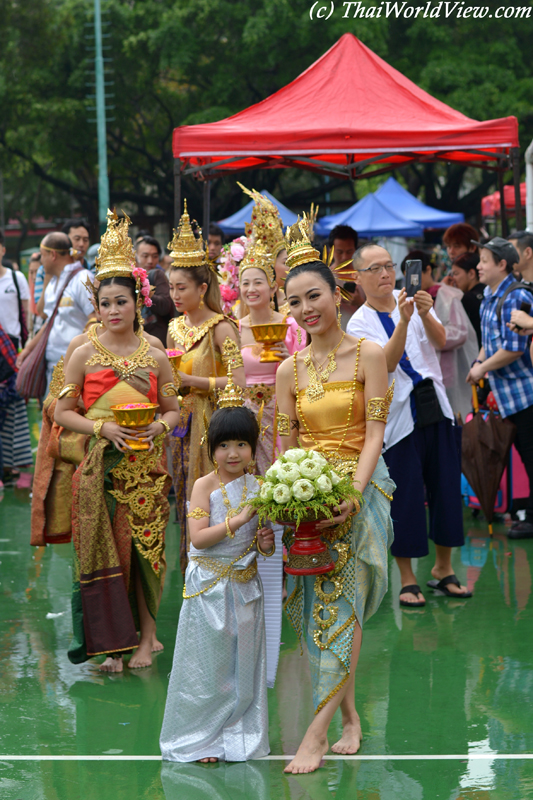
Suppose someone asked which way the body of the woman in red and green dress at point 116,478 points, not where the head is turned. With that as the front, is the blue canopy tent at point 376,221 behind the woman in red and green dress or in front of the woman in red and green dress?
behind

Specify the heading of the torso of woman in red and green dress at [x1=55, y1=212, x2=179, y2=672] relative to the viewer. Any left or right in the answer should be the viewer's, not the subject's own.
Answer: facing the viewer

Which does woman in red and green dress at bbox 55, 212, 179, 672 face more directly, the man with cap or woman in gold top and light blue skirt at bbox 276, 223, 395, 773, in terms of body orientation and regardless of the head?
the woman in gold top and light blue skirt

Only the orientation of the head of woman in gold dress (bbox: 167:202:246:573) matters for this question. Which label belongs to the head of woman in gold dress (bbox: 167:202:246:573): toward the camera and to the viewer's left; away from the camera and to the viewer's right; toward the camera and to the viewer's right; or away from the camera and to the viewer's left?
toward the camera and to the viewer's left

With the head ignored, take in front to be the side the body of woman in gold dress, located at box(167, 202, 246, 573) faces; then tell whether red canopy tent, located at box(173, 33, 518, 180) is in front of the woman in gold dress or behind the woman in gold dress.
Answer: behind

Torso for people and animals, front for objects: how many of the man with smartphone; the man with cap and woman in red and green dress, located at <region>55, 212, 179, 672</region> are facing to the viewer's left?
1

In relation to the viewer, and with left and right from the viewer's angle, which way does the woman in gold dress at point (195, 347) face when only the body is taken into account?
facing the viewer and to the left of the viewer

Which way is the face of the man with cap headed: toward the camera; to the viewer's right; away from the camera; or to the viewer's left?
to the viewer's left
